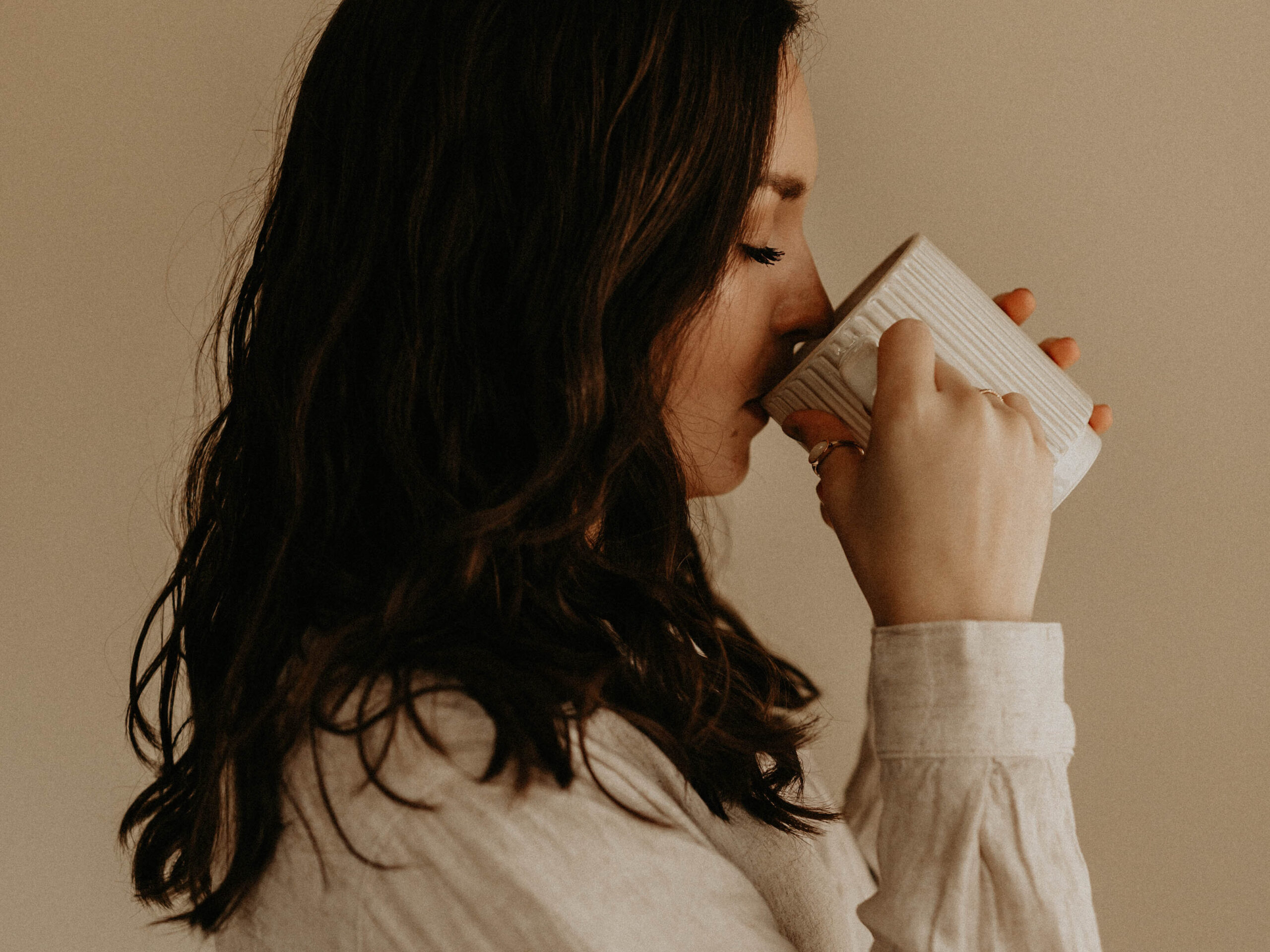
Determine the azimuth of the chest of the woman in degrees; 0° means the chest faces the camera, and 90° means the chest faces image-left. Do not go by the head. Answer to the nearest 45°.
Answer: approximately 270°

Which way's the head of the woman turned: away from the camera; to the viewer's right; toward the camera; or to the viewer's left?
to the viewer's right
